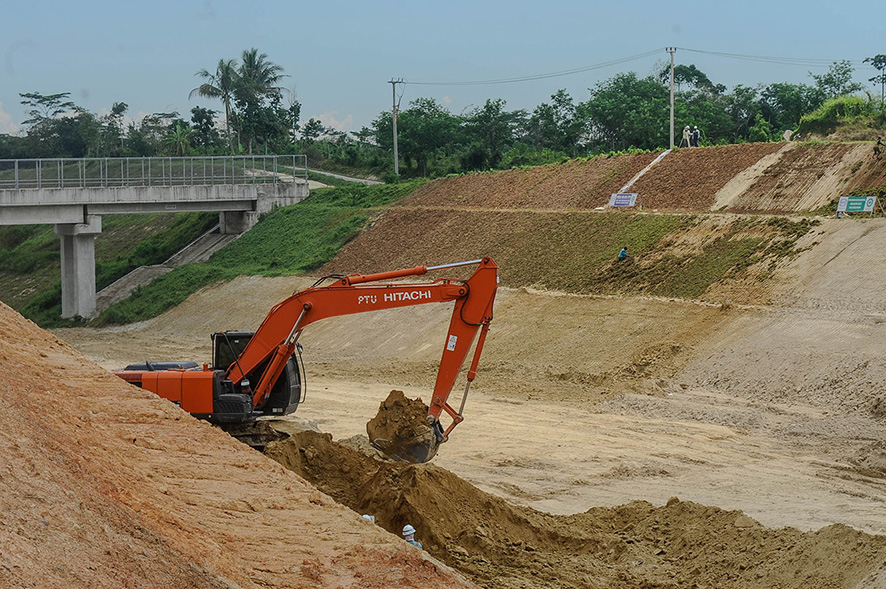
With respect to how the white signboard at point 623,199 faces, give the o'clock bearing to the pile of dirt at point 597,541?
The pile of dirt is roughly at 12 o'clock from the white signboard.

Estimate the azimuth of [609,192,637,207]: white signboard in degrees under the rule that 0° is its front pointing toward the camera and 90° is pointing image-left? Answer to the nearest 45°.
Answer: approximately 0°

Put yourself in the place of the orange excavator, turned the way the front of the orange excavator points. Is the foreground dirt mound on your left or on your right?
on your right

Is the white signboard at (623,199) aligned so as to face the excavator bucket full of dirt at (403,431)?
yes

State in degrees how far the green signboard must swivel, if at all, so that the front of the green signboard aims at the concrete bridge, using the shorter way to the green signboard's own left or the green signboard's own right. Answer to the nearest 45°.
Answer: approximately 90° to the green signboard's own right

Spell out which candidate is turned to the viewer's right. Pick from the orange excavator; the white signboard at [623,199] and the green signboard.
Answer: the orange excavator

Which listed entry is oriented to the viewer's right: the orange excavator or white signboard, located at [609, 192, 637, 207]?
the orange excavator

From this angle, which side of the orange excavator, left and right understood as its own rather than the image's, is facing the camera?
right

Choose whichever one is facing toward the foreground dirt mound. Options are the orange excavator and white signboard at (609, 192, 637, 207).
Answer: the white signboard
